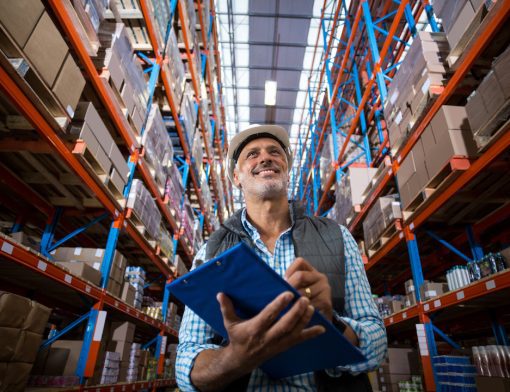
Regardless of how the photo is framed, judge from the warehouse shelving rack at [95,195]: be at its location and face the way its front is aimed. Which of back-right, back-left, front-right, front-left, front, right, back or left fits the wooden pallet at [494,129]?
front-right

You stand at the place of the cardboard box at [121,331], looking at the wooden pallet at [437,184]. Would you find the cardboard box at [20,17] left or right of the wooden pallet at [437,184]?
right

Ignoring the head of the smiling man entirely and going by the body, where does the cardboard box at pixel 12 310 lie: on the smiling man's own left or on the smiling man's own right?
on the smiling man's own right

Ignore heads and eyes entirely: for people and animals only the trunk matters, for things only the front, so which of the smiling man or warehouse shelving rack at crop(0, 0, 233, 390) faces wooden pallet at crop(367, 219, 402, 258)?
the warehouse shelving rack

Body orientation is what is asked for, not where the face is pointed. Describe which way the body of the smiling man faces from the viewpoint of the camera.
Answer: toward the camera

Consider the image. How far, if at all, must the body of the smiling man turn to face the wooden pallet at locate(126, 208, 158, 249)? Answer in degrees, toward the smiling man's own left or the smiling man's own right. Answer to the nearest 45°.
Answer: approximately 135° to the smiling man's own right

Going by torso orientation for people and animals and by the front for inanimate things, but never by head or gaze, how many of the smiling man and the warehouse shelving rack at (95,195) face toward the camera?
1

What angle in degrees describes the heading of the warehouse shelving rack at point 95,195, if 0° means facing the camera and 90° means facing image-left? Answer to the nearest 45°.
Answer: approximately 270°

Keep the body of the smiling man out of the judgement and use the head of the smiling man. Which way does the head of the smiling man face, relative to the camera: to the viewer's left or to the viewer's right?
to the viewer's right
